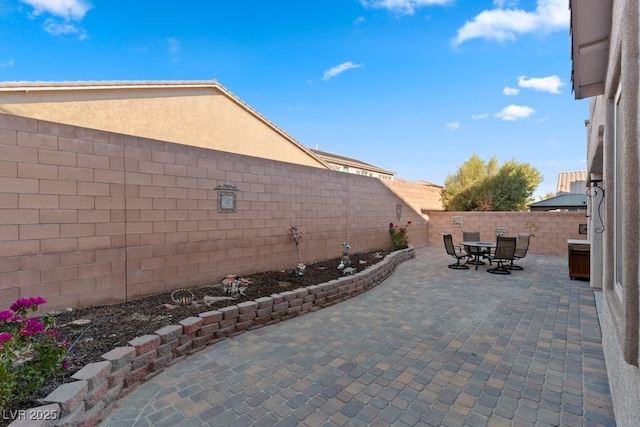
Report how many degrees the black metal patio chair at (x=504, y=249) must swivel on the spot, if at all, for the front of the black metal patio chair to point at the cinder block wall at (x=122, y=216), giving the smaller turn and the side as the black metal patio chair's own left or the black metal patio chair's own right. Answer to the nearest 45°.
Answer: approximately 90° to the black metal patio chair's own left

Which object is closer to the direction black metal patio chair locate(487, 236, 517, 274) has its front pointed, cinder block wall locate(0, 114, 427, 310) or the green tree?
the green tree

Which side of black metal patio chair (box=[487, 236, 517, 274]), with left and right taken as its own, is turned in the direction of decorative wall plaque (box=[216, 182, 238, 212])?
left

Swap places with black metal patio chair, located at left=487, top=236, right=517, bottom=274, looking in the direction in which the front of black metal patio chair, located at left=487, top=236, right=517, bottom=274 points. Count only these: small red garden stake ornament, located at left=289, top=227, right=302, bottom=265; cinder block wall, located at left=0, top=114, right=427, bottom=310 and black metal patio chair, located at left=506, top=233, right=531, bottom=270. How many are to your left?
2

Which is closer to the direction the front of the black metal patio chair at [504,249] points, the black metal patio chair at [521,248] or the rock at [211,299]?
the black metal patio chair

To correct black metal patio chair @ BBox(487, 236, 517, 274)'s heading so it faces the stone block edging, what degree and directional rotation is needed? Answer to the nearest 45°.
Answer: approximately 135° to its left

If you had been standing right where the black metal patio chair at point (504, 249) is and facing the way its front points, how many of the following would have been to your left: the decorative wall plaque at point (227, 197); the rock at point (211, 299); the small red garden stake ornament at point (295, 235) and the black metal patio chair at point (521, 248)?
3

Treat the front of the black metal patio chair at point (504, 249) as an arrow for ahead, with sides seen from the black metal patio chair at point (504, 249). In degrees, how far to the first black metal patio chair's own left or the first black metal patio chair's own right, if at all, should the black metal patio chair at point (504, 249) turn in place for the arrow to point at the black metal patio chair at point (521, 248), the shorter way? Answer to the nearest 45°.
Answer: approximately 90° to the first black metal patio chair's own right

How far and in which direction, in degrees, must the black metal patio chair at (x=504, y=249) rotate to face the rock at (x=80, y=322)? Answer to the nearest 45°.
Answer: approximately 90° to its left

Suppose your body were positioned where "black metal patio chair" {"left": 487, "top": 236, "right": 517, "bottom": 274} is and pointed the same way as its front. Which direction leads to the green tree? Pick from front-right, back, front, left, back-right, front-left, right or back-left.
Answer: front-right

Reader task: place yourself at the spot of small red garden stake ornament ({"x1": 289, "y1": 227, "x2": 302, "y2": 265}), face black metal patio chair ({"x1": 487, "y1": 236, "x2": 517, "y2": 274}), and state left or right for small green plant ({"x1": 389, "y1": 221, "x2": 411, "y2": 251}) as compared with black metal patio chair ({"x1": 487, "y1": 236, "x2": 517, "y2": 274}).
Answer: left

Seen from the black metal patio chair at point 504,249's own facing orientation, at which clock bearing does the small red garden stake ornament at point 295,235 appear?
The small red garden stake ornament is roughly at 9 o'clock from the black metal patio chair.

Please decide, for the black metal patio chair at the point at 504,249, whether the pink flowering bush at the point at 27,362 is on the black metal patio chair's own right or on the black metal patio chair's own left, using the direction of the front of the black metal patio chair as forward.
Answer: on the black metal patio chair's own left

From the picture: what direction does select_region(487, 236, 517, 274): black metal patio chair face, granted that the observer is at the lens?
facing away from the viewer and to the left of the viewer

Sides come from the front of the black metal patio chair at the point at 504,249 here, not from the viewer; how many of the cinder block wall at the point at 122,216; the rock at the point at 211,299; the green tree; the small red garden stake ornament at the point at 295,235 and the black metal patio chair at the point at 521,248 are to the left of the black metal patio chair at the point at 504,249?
3

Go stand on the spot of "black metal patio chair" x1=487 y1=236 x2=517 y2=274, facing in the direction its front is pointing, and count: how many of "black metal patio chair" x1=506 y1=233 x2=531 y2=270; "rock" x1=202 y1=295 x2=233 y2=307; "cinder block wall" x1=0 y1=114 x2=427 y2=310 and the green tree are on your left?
2
